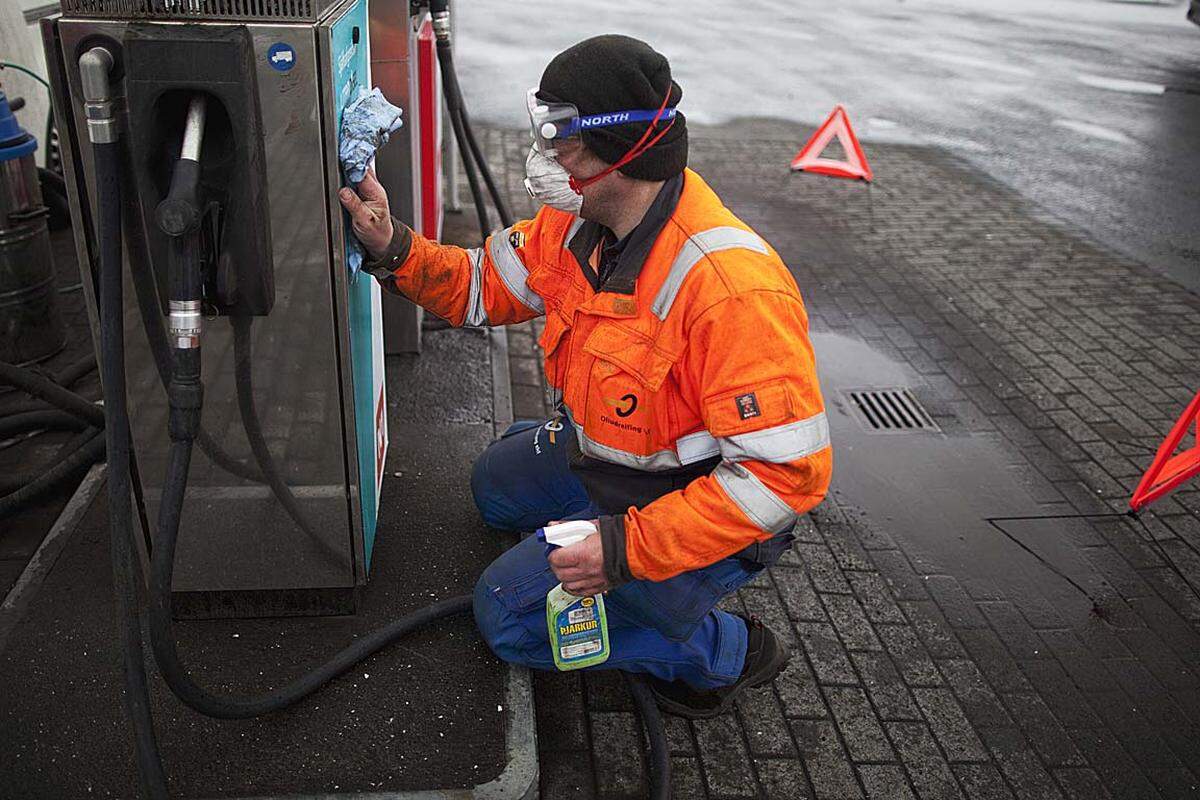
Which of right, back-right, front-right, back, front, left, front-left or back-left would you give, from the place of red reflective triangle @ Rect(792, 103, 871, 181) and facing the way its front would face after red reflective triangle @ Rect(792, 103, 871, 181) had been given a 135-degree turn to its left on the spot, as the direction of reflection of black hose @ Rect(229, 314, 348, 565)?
back-right

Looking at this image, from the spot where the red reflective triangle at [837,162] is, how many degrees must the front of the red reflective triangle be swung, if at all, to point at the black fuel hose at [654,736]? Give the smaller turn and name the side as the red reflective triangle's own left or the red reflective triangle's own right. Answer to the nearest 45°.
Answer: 0° — it already faces it

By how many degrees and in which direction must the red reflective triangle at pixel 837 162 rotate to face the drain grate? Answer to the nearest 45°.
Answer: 0° — it already faces it

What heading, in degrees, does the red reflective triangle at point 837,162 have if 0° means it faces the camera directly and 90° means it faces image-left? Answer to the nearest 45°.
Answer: approximately 0°

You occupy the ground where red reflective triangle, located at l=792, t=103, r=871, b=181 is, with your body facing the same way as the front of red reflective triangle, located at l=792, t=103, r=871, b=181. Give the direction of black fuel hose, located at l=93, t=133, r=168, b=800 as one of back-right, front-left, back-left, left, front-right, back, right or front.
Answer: front

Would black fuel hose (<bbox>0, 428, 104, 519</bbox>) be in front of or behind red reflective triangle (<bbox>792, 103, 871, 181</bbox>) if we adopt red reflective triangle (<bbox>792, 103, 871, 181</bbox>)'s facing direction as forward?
in front

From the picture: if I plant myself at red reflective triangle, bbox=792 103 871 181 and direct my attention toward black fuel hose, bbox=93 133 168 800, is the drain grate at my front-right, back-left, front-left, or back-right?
front-left

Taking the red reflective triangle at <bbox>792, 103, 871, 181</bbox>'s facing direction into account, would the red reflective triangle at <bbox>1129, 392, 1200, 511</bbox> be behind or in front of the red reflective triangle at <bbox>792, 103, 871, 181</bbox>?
in front

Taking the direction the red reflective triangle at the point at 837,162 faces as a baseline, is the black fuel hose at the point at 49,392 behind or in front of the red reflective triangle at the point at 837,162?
in front
